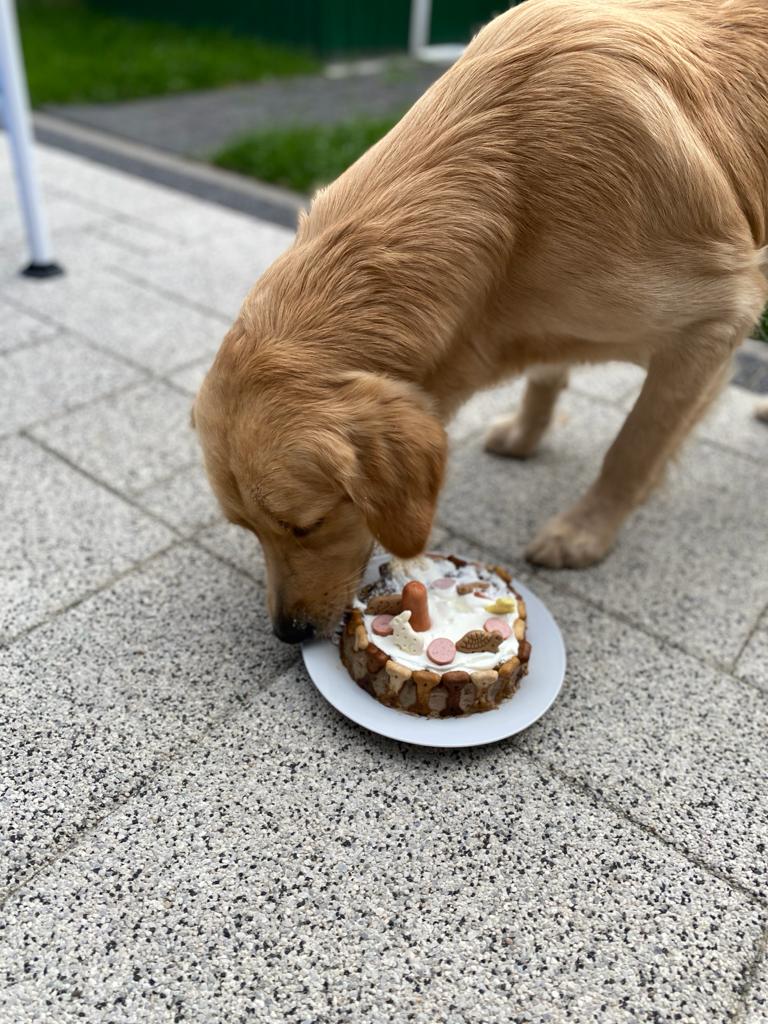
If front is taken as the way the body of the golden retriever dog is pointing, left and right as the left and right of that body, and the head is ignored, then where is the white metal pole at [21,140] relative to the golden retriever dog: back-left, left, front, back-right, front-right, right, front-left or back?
right

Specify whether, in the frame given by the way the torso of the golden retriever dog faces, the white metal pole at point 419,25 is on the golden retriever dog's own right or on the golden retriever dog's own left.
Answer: on the golden retriever dog's own right

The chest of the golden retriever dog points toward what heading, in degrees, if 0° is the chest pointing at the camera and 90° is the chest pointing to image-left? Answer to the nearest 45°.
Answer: approximately 45°

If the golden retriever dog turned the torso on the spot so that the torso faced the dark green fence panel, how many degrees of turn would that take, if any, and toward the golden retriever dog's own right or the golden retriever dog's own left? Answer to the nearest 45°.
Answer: approximately 135° to the golden retriever dog's own right
